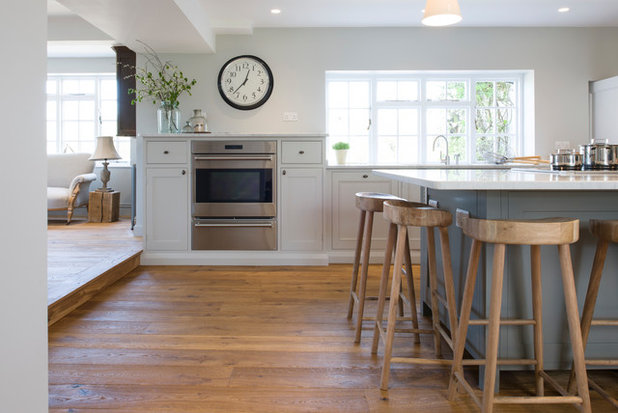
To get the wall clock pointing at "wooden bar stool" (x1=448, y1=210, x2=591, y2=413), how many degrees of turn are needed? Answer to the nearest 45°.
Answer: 0° — it already faces it

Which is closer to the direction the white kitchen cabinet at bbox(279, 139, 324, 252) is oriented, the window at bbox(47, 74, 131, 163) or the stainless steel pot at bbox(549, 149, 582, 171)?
the stainless steel pot

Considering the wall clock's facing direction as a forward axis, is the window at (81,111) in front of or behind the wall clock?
behind

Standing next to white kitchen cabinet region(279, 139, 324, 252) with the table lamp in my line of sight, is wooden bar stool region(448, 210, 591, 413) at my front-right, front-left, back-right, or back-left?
back-left

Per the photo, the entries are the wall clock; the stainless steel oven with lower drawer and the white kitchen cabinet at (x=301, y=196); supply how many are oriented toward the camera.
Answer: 3

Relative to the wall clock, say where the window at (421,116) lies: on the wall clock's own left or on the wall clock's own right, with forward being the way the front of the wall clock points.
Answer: on the wall clock's own left

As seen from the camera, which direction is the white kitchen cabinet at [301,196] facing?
toward the camera

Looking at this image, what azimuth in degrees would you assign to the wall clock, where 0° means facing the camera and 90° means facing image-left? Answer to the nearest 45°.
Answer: approximately 0°
